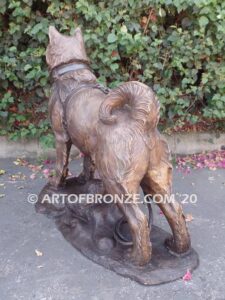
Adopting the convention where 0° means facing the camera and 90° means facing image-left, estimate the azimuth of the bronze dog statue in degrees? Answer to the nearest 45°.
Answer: approximately 135°

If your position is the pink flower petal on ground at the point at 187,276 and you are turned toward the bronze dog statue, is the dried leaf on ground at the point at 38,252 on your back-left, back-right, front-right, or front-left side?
front-left

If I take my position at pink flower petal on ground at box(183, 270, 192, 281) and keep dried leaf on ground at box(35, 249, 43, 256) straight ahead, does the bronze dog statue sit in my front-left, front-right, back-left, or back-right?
front-right
